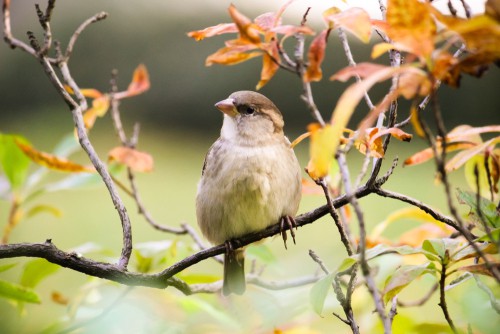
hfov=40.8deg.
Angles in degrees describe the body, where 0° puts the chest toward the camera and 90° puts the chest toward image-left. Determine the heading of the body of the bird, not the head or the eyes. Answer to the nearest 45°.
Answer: approximately 0°

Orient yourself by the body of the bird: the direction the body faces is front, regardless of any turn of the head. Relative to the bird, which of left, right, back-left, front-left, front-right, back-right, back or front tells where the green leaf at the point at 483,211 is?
front-left
